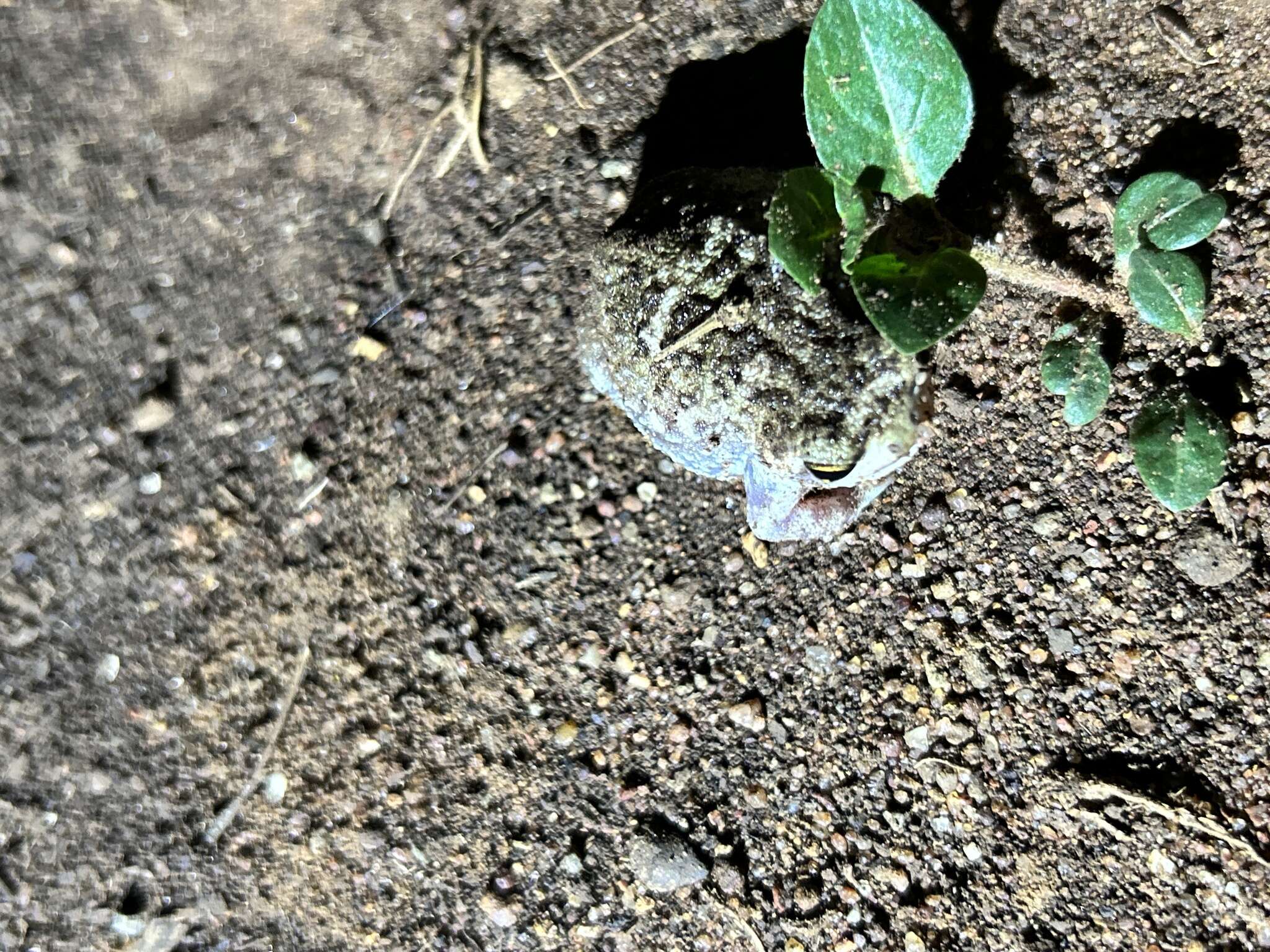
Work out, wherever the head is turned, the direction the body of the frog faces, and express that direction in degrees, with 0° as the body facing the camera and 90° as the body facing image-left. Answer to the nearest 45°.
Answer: approximately 315°

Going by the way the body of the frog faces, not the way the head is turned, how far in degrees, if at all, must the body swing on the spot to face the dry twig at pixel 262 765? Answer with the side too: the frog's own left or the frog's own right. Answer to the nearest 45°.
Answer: approximately 135° to the frog's own right

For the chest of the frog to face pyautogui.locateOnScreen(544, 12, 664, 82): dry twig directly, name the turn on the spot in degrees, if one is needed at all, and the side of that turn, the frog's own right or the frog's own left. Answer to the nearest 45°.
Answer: approximately 135° to the frog's own left

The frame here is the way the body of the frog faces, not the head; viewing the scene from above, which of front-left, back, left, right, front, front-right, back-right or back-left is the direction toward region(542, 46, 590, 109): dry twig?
back-left

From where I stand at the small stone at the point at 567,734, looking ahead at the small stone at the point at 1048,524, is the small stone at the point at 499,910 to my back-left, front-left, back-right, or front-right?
back-right
